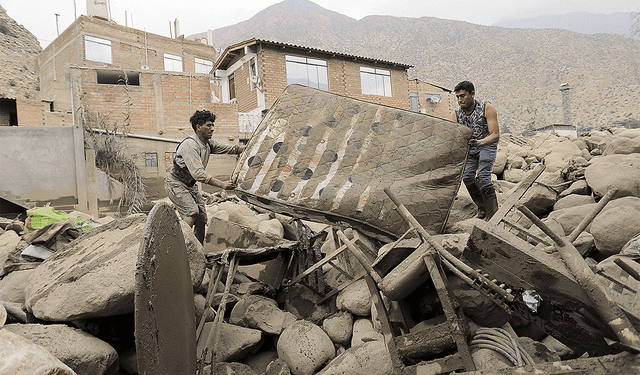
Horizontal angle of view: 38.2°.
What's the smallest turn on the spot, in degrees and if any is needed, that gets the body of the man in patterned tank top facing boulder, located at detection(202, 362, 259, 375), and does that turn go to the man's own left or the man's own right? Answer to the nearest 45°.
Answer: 0° — they already face it

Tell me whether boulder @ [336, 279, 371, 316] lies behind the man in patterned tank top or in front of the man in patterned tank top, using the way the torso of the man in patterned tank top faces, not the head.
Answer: in front

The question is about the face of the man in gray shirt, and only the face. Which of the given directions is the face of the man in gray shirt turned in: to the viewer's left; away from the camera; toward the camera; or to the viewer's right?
to the viewer's right

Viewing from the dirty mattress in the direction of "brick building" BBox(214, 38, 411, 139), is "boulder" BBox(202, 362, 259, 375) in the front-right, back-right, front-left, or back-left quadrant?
back-left

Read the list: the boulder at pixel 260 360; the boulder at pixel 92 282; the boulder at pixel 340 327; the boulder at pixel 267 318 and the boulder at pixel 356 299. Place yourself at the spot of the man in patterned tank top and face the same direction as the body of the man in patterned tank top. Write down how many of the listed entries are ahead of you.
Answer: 5

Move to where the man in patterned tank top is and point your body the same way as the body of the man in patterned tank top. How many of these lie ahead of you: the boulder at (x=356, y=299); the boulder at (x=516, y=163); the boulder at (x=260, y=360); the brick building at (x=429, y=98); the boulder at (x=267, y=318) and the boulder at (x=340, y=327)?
4

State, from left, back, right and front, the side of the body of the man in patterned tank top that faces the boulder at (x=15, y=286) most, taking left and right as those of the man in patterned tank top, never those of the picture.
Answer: front

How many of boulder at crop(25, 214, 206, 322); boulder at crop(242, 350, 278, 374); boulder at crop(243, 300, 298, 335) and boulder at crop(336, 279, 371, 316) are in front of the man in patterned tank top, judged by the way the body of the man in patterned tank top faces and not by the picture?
4

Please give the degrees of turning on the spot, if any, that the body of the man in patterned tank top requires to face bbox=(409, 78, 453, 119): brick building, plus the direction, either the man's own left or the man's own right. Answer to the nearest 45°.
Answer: approximately 135° to the man's own right

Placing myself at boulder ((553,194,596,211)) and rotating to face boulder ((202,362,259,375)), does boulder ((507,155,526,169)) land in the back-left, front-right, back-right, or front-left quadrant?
back-right

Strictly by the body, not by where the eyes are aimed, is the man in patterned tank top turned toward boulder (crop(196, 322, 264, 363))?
yes

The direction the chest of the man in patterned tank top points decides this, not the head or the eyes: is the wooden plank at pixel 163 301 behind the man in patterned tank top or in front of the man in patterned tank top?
in front

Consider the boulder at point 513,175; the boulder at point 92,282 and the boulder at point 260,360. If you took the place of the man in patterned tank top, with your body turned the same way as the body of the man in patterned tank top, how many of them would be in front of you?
2

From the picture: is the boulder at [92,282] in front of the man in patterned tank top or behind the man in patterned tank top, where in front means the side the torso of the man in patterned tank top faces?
in front
